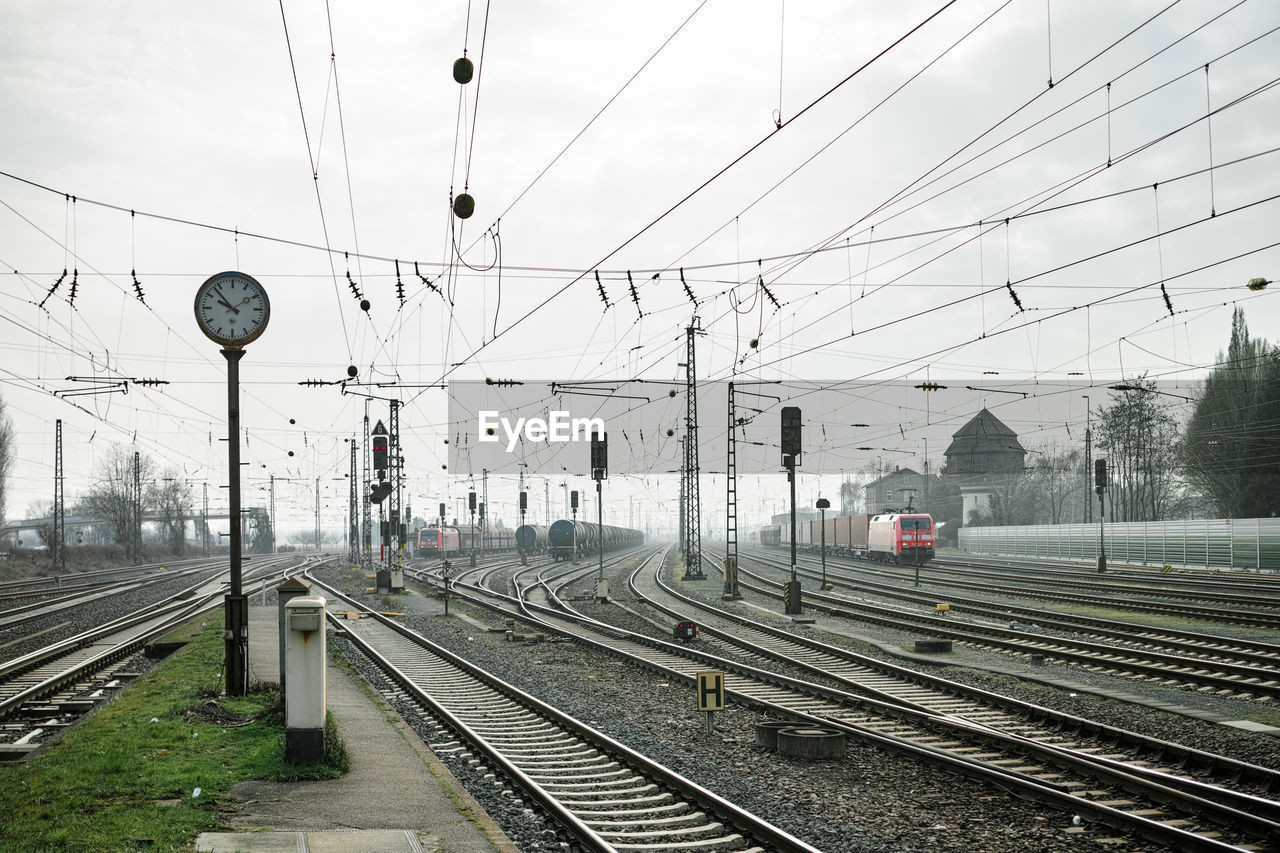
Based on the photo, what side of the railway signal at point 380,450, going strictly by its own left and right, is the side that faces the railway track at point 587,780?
front

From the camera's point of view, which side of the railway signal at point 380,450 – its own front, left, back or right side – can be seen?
front

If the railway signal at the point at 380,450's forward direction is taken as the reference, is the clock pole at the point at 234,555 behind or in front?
in front

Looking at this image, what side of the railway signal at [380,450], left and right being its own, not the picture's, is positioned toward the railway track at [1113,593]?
left

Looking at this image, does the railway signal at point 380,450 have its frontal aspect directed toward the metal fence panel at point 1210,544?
no

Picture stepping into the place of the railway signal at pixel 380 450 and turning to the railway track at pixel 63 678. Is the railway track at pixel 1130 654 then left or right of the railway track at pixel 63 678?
left

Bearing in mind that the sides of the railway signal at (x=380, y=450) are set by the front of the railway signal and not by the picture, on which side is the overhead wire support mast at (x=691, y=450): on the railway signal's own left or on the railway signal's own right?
on the railway signal's own left

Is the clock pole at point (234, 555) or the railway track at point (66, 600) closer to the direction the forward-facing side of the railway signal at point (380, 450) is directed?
the clock pole

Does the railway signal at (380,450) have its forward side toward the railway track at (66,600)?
no

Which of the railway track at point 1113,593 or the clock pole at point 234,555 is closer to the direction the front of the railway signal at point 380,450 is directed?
the clock pole

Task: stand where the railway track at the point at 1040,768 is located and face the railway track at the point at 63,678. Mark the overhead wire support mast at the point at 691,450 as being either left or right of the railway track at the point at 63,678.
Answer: right

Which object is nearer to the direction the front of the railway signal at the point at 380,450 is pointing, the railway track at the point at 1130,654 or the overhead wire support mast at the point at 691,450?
the railway track

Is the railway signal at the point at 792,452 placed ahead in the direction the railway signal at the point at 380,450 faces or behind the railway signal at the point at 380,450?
ahead
